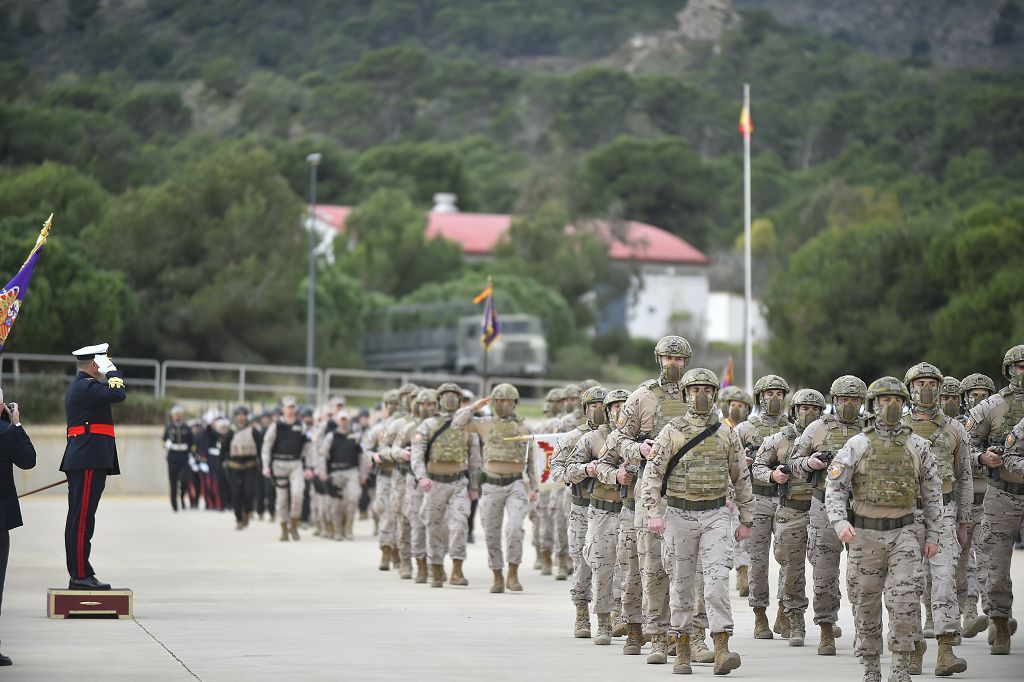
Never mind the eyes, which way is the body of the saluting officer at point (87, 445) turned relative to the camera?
to the viewer's right

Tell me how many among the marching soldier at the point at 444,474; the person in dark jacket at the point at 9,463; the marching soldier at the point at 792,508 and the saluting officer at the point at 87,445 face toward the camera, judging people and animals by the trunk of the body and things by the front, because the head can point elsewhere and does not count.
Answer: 2

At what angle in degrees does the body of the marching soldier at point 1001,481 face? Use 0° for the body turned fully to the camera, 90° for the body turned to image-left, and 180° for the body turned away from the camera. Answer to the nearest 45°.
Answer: approximately 0°

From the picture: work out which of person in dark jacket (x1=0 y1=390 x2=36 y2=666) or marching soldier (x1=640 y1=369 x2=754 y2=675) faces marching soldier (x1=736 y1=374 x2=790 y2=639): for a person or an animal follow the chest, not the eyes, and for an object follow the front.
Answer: the person in dark jacket

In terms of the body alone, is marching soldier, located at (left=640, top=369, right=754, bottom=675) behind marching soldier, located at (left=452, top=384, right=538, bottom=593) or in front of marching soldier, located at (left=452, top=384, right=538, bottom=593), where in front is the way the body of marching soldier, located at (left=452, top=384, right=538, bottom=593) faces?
in front

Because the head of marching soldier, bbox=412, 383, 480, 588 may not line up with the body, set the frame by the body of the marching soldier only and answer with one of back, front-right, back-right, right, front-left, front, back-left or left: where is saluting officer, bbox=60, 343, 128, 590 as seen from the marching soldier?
front-right
